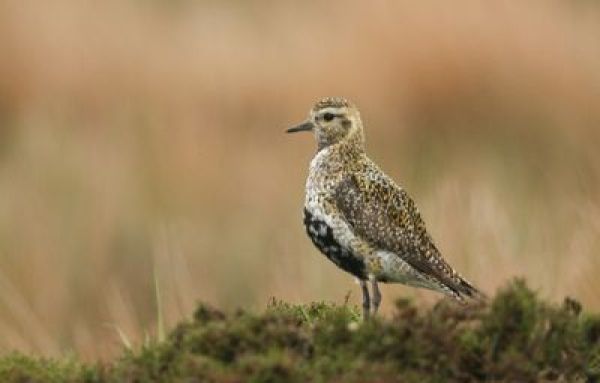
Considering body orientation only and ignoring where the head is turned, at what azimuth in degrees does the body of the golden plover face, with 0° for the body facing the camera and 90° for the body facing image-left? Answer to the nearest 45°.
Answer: approximately 90°
